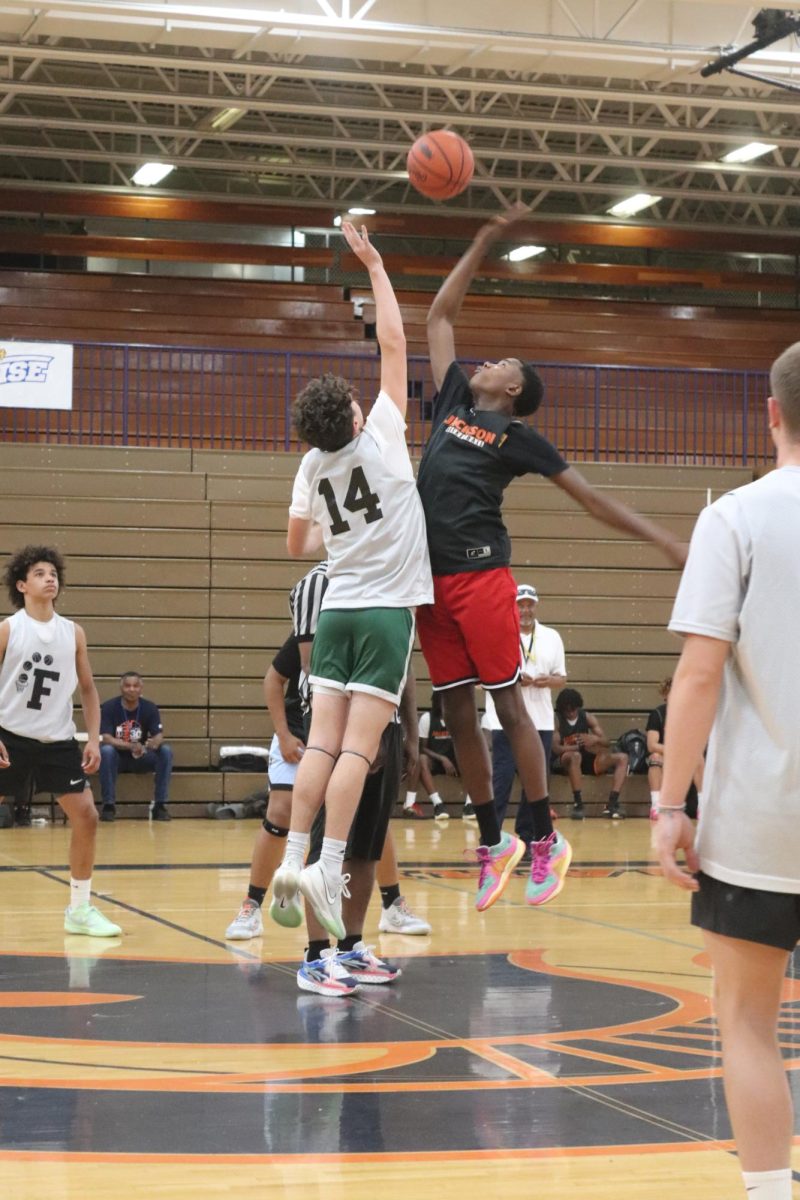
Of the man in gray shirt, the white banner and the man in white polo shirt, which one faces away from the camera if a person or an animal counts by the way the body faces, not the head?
the man in gray shirt

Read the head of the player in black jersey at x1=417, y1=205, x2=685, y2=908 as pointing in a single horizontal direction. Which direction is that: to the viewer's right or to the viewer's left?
to the viewer's left

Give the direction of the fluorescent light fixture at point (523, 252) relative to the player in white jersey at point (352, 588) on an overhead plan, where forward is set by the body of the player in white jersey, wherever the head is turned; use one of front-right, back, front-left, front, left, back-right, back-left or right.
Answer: front-left

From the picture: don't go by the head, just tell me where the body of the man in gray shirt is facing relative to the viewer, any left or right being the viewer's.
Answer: facing away from the viewer

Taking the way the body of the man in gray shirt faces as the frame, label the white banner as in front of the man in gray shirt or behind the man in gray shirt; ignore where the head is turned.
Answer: in front

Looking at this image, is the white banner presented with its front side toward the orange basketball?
yes

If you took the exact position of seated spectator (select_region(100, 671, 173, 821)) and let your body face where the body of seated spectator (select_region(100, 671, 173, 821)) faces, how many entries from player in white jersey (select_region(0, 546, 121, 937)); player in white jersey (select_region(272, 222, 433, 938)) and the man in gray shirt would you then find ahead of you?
3

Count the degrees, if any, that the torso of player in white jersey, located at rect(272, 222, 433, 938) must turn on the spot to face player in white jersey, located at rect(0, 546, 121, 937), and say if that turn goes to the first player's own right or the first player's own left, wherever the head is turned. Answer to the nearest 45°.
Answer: approximately 90° to the first player's own left

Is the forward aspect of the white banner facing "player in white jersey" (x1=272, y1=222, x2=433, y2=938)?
yes

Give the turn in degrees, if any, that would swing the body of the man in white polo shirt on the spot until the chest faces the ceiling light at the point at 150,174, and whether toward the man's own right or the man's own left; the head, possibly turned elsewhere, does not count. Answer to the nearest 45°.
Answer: approximately 135° to the man's own right
